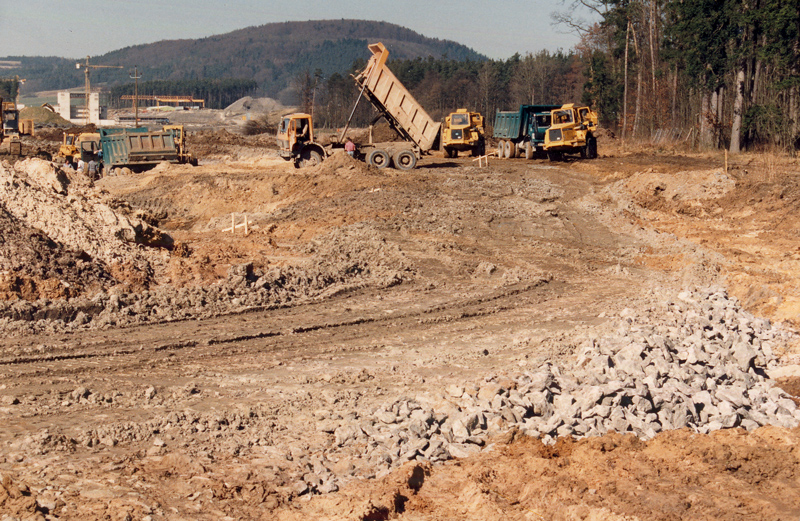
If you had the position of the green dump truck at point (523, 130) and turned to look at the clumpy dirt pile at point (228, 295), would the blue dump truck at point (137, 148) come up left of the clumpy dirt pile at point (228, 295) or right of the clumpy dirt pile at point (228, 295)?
right

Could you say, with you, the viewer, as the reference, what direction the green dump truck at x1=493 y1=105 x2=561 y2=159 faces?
facing the viewer and to the right of the viewer

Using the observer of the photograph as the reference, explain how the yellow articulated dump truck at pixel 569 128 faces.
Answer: facing the viewer and to the left of the viewer

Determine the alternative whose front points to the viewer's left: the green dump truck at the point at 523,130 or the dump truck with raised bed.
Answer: the dump truck with raised bed

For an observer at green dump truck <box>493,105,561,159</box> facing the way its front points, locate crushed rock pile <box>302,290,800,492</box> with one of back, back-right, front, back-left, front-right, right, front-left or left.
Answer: front-right

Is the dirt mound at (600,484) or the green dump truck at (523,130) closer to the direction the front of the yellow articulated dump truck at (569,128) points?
the dirt mound

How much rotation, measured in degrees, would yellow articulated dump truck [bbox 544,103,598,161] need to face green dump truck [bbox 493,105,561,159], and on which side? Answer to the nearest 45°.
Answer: approximately 90° to its right

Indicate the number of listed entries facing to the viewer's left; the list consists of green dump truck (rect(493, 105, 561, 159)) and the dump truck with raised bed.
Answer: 1

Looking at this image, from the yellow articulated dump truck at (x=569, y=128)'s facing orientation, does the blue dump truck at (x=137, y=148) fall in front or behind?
in front

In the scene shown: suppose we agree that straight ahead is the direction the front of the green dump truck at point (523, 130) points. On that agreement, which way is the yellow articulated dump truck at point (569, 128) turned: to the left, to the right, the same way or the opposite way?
to the right

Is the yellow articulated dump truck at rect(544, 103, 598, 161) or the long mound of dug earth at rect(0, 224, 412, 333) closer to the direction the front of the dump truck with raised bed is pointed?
the long mound of dug earth

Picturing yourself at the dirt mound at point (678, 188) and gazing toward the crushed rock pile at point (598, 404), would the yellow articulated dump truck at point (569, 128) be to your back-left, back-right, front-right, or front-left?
back-right

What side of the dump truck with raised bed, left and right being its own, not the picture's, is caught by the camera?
left
